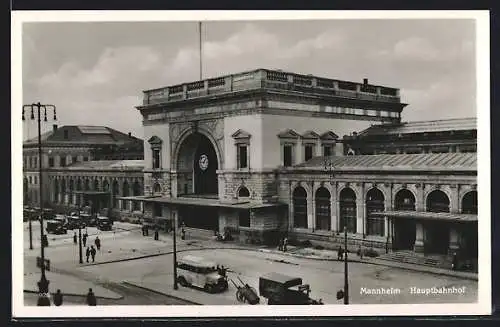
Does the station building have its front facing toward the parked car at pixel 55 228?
no

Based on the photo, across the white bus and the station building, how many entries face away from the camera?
0

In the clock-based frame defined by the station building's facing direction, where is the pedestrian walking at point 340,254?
The pedestrian walking is roughly at 10 o'clock from the station building.

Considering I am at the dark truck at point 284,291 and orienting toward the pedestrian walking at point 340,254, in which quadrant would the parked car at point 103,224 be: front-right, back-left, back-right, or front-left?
front-left

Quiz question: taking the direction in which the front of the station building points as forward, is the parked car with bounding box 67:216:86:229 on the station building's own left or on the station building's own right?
on the station building's own right

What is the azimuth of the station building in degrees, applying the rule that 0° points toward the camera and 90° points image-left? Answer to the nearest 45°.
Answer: approximately 45°

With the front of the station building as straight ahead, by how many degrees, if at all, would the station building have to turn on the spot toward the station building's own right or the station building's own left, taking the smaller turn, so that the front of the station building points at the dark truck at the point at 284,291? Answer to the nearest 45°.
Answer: approximately 45° to the station building's own left

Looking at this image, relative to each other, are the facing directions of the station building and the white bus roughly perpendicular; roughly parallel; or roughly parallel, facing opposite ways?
roughly perpendicular

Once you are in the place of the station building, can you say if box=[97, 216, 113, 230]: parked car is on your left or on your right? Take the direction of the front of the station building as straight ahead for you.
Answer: on your right

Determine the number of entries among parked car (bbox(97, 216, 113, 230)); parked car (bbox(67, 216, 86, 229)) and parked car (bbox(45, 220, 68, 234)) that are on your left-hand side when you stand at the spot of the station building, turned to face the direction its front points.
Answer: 0
